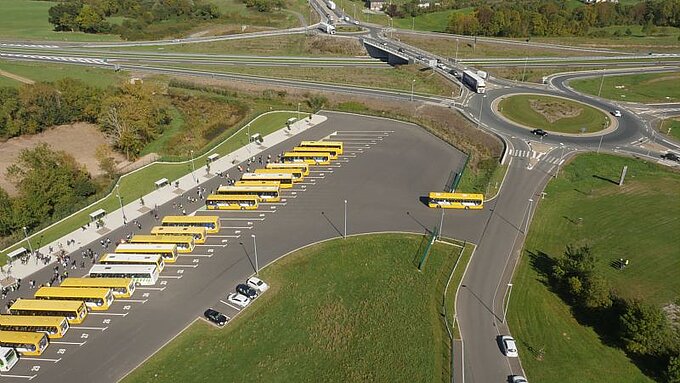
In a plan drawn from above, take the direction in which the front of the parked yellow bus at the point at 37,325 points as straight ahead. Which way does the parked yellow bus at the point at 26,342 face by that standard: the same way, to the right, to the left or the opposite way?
the same way
